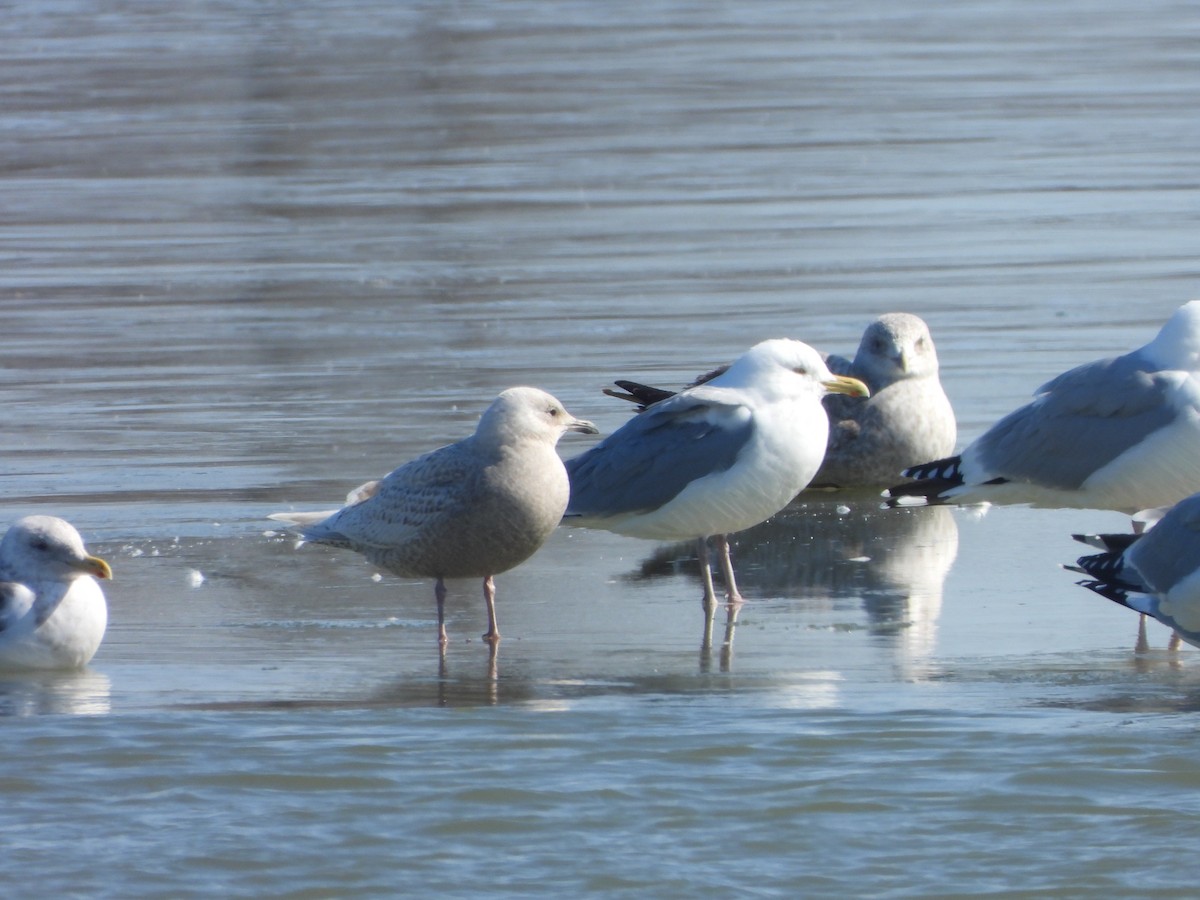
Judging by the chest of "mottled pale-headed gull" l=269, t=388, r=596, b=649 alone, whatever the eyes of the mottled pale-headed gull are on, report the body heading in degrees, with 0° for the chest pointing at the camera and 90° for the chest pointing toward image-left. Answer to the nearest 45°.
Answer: approximately 270°

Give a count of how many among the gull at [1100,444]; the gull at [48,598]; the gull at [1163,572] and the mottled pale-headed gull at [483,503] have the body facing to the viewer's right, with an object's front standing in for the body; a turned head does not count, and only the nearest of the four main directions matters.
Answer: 4

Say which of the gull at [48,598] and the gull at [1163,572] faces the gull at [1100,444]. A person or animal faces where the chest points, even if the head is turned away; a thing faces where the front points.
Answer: the gull at [48,598]

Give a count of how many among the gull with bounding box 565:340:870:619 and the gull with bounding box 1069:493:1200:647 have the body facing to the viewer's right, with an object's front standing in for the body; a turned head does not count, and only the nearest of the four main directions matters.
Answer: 2

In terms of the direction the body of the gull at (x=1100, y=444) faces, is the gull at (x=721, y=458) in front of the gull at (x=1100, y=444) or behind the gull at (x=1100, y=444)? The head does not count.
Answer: behind

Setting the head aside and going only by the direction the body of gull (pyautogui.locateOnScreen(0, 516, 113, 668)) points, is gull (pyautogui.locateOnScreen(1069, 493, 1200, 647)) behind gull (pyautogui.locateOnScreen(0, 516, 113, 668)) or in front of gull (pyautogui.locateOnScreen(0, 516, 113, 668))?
in front

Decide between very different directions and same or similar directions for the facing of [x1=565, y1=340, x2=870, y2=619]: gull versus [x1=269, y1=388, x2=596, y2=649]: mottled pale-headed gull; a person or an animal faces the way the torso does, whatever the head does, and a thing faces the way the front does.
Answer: same or similar directions

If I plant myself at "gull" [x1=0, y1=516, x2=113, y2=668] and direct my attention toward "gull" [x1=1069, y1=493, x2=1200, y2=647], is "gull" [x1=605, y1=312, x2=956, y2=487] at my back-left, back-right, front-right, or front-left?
front-left

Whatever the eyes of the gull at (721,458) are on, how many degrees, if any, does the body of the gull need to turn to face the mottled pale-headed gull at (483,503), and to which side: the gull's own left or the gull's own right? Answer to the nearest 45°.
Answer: approximately 135° to the gull's own right

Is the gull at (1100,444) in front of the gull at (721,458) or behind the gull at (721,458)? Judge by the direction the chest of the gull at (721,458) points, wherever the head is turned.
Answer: in front

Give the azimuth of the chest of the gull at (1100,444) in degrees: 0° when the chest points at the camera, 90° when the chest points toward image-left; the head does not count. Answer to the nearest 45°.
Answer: approximately 270°

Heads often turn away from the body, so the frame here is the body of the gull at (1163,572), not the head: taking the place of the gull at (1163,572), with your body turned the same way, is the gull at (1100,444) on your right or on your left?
on your left

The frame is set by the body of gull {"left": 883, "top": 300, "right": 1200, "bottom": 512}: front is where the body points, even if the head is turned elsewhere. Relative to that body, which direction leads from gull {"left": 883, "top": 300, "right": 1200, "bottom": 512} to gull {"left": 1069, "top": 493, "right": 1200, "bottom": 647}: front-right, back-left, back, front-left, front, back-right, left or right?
right

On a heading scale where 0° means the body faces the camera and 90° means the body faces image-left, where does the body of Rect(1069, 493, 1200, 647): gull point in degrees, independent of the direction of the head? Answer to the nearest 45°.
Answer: approximately 270°

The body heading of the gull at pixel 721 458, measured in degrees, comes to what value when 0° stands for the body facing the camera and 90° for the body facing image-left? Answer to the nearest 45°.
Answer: approximately 270°

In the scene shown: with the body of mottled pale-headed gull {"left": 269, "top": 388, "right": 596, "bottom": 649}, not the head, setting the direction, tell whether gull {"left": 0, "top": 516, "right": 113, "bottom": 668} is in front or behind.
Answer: behind
